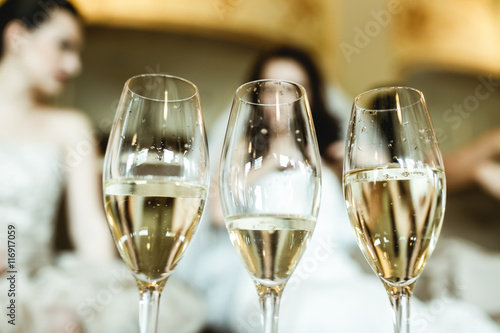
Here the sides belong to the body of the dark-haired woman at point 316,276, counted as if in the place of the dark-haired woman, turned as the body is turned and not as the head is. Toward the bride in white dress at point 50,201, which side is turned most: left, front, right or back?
right

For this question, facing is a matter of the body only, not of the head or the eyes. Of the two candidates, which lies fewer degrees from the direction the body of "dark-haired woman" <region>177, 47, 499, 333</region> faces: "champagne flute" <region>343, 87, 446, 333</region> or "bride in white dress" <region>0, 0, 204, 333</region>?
the champagne flute

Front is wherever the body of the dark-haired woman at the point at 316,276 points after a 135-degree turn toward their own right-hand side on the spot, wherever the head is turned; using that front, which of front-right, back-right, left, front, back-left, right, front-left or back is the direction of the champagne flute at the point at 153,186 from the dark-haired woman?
back-left

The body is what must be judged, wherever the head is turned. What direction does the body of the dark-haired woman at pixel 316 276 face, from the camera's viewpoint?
toward the camera

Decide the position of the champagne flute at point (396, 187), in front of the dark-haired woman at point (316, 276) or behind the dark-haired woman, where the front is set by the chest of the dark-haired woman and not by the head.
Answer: in front

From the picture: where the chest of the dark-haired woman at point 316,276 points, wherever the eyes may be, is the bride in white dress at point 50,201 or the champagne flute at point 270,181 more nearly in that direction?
the champagne flute

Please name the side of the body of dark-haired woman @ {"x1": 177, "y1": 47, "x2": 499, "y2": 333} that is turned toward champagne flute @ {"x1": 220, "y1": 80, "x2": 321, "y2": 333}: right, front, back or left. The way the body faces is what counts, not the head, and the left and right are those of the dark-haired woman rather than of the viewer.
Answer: front

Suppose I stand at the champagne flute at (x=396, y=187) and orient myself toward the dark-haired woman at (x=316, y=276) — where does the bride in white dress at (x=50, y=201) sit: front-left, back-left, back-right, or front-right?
front-left
